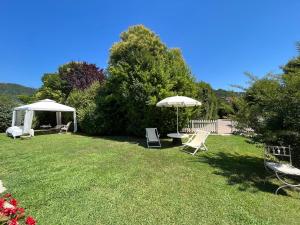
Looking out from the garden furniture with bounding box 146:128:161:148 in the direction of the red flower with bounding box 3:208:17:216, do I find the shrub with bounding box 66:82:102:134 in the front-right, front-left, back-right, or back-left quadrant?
back-right

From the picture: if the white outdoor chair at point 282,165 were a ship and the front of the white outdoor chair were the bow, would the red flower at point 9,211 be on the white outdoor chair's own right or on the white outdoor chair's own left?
on the white outdoor chair's own right

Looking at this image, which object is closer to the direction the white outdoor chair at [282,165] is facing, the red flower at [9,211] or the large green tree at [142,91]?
the red flower

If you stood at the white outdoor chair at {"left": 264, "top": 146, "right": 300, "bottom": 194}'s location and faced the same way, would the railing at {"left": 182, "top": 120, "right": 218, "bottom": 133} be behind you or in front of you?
behind

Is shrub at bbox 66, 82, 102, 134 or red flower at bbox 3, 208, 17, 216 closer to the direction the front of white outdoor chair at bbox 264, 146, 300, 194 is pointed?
the red flower

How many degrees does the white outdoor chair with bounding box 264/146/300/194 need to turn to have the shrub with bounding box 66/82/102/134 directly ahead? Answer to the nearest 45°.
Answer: approximately 135° to its right
